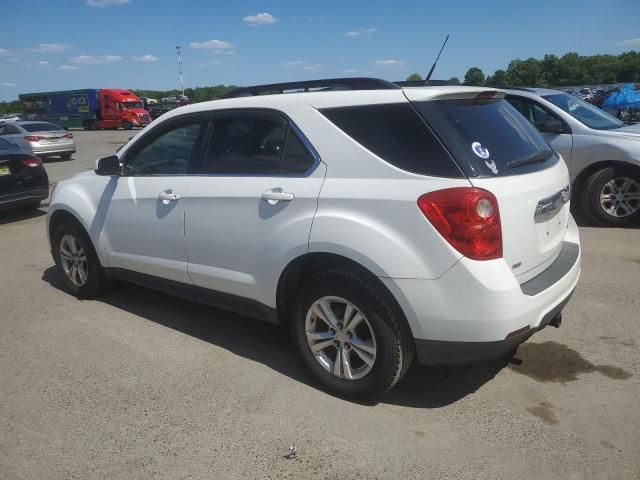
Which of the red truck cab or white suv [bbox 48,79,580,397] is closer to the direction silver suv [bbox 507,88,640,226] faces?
the white suv

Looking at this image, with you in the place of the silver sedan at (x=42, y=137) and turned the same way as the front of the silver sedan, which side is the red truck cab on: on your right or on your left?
on your right

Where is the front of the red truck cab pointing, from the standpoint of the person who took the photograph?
facing the viewer and to the right of the viewer

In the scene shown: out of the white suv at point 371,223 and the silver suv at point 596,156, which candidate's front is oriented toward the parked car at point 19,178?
the white suv

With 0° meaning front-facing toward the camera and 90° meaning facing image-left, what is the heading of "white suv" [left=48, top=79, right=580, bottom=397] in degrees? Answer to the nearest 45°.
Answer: approximately 135°

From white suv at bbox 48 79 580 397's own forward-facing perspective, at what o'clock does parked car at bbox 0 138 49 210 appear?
The parked car is roughly at 12 o'clock from the white suv.

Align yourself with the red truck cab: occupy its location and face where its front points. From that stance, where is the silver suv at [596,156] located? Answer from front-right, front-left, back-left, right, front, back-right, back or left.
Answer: front-right

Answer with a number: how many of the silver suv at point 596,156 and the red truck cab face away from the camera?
0

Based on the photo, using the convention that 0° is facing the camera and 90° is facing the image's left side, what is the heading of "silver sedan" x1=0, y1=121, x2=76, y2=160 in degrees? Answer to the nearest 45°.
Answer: approximately 135°

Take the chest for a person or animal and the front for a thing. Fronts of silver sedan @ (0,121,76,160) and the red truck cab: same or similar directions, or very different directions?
very different directions

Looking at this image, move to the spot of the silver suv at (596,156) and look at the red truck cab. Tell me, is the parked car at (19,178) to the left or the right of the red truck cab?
left

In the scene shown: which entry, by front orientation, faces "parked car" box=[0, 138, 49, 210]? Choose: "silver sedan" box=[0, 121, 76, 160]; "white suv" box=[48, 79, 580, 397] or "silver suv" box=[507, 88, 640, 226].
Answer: the white suv

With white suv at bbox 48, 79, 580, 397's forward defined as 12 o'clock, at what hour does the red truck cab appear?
The red truck cab is roughly at 1 o'clock from the white suv.

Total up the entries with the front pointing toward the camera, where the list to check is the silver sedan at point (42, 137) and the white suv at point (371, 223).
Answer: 0
